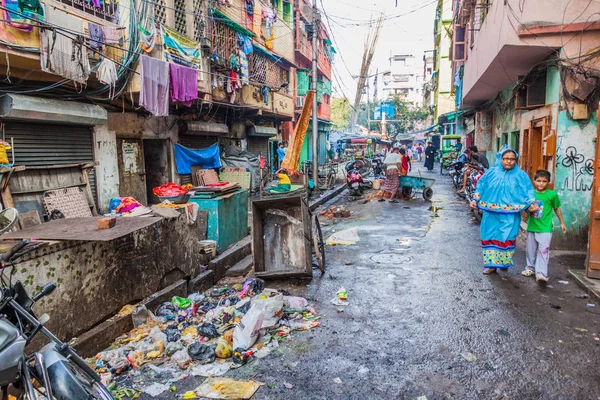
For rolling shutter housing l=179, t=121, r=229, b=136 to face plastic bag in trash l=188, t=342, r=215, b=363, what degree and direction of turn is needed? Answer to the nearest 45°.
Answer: approximately 45° to its right

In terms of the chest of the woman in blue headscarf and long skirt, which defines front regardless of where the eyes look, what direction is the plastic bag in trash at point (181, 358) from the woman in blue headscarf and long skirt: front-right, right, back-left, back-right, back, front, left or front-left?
front-right

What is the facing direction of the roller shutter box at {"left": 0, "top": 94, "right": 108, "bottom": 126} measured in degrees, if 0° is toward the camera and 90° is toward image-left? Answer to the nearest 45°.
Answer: approximately 315°

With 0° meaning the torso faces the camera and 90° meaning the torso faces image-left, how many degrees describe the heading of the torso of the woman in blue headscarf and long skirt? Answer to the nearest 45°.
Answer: approximately 0°

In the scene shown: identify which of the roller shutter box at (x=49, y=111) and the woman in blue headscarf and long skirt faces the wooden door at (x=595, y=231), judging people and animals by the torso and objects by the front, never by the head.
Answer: the roller shutter box

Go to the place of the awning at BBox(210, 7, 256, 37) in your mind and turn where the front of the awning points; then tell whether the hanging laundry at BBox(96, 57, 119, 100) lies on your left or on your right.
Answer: on your right

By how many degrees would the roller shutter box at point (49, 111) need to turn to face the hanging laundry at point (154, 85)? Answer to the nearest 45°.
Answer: approximately 45° to its left

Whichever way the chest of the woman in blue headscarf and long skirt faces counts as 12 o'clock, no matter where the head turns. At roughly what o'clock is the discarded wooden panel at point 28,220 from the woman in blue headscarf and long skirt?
The discarded wooden panel is roughly at 2 o'clock from the woman in blue headscarf and long skirt.
